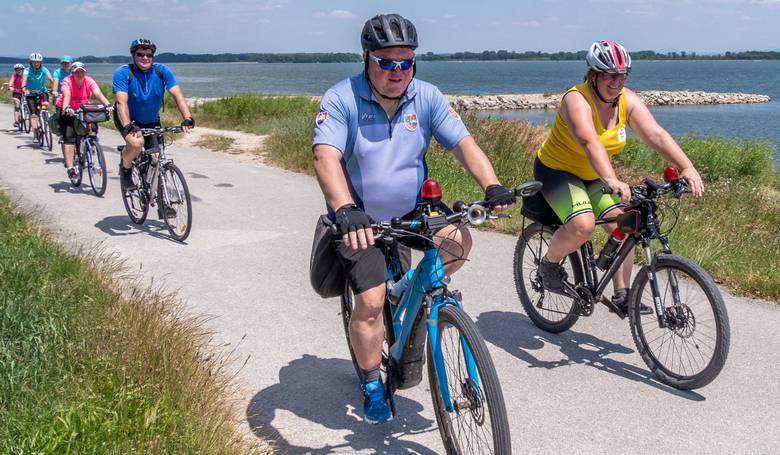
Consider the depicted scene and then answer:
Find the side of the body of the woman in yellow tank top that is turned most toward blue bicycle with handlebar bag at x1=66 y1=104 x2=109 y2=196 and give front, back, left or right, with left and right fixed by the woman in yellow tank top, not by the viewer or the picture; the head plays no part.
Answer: back

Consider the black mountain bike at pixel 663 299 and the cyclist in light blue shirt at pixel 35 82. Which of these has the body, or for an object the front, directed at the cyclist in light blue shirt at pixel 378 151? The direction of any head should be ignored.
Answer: the cyclist in light blue shirt at pixel 35 82

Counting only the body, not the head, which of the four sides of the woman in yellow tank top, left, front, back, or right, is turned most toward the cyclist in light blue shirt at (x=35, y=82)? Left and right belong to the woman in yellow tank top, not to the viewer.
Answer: back

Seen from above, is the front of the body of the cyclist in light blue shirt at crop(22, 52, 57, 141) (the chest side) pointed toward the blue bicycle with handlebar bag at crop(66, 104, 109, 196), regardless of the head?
yes

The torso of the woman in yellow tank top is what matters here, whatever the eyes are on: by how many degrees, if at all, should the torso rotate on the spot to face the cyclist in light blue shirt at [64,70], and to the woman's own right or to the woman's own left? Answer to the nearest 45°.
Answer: approximately 180°

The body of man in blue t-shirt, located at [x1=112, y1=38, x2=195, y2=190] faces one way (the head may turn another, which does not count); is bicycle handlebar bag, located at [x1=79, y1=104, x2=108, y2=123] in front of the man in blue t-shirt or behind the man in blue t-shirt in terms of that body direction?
behind

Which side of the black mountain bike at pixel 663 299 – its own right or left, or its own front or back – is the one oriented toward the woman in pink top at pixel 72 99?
back

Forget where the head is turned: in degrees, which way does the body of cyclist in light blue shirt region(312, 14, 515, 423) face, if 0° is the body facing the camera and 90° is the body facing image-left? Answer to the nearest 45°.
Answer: approximately 315°

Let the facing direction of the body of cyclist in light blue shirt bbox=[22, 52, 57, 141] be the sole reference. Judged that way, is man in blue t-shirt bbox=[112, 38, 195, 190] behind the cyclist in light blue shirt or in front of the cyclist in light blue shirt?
in front

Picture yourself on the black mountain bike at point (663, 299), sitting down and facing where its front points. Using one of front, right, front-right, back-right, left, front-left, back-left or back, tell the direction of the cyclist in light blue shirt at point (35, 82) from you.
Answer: back

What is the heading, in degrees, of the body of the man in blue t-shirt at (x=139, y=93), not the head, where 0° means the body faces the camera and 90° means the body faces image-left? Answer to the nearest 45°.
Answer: approximately 315°
